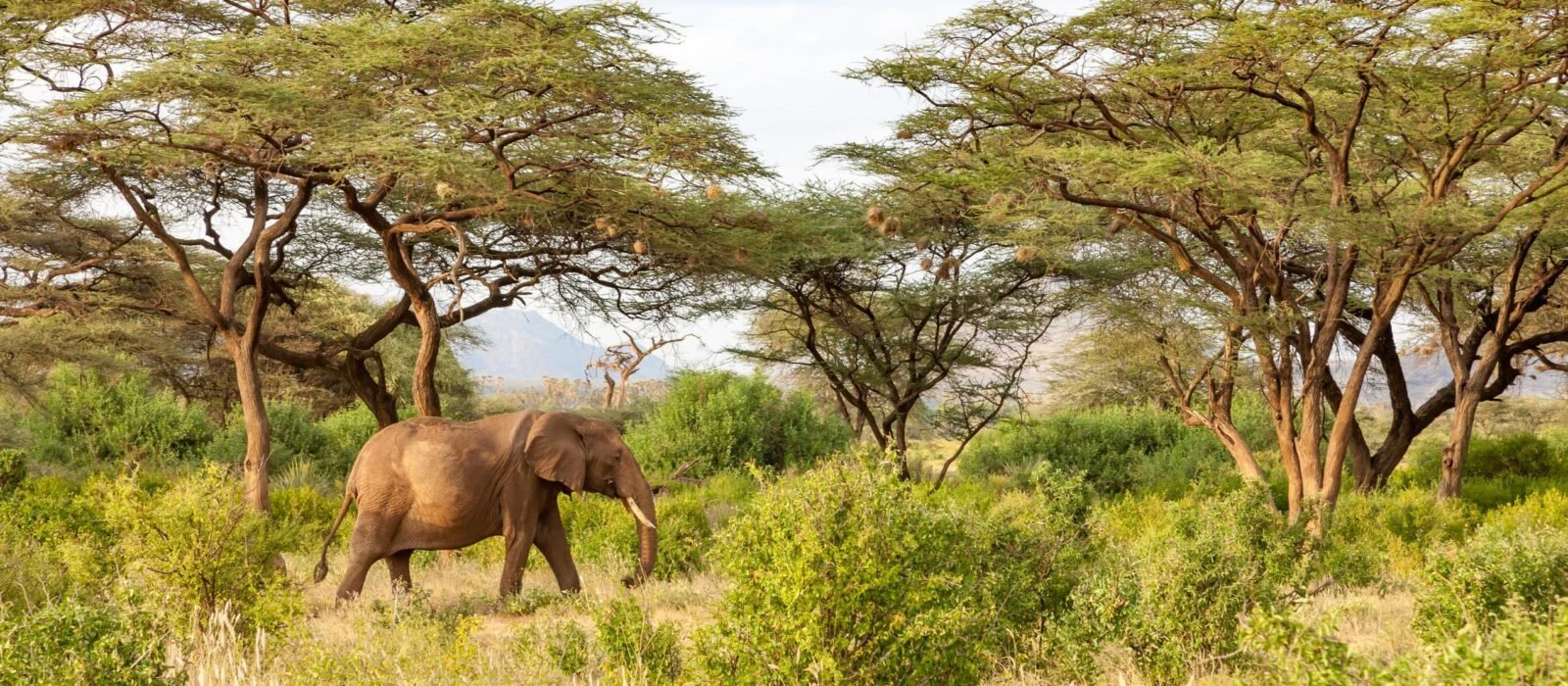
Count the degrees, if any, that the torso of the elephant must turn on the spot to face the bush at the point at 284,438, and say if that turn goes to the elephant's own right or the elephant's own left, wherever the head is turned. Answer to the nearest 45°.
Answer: approximately 90° to the elephant's own left

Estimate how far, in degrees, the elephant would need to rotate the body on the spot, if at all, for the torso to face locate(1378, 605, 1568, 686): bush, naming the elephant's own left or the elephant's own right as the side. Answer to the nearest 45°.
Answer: approximately 45° to the elephant's own right

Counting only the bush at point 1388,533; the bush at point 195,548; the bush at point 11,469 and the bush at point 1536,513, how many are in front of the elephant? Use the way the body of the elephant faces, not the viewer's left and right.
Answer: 2

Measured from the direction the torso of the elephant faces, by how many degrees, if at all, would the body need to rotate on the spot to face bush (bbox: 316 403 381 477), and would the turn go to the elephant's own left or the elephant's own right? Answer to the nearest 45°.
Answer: approximately 90° to the elephant's own left

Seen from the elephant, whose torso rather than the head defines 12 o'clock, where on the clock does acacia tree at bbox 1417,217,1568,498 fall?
The acacia tree is roughly at 11 o'clock from the elephant.

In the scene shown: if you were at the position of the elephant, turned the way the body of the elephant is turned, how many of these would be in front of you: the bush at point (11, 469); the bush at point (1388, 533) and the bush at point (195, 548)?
1

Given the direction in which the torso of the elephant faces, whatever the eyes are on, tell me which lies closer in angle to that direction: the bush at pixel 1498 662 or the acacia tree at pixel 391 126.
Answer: the bush

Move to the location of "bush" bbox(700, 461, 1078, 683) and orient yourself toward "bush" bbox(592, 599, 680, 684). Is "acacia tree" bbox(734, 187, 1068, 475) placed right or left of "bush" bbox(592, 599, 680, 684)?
right

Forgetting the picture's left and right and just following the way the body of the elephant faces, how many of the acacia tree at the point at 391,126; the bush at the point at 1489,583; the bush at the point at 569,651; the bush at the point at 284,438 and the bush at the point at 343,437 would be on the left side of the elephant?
3

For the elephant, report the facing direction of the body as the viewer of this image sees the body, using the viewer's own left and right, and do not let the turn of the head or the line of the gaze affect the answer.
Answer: facing to the right of the viewer

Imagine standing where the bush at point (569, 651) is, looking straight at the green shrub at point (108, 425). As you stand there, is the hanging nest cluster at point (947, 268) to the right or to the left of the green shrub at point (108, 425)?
right

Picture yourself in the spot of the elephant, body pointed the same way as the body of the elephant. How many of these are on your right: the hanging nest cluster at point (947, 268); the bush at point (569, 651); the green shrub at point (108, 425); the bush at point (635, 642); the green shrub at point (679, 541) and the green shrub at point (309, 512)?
2
